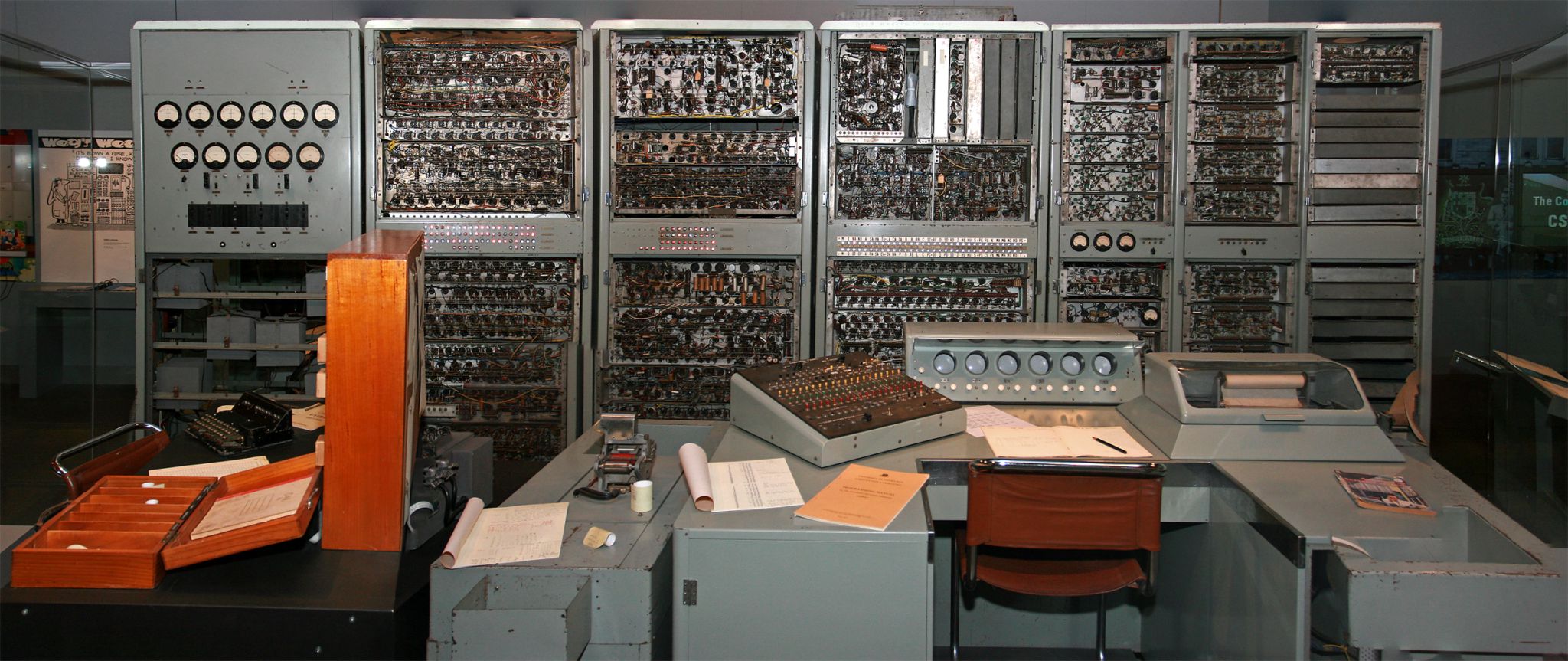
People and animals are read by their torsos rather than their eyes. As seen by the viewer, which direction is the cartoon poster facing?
toward the camera

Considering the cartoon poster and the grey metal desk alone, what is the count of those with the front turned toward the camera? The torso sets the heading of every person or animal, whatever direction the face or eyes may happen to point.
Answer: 2

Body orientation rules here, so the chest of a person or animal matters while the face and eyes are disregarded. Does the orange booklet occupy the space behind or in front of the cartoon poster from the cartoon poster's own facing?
in front

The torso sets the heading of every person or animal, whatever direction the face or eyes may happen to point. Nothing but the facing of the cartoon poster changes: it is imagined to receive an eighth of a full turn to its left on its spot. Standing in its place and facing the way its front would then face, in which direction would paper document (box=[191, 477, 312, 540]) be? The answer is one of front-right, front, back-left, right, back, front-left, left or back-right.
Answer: front-right

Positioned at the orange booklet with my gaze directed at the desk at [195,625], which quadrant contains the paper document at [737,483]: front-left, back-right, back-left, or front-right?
front-right

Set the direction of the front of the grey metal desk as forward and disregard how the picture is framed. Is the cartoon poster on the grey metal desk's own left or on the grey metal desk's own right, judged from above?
on the grey metal desk's own right

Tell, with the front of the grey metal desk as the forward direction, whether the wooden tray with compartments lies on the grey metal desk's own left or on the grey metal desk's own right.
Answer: on the grey metal desk's own right

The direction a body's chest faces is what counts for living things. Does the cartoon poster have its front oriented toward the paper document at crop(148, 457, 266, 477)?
yes

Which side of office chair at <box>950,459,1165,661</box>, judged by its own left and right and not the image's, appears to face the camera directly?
back

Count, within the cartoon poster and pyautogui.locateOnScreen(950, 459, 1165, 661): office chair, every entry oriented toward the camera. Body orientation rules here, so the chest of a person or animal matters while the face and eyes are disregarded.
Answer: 1

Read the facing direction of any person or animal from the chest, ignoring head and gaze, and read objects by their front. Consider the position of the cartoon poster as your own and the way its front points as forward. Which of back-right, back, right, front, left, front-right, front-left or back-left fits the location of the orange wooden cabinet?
front
